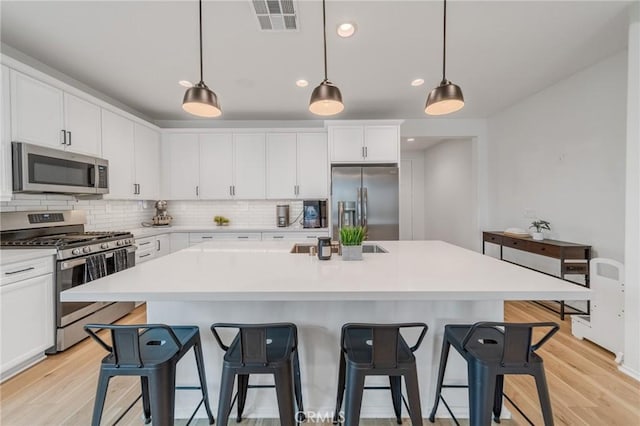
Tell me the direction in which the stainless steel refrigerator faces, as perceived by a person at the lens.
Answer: facing the viewer

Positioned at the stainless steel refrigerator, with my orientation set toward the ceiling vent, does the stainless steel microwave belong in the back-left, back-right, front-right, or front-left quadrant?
front-right

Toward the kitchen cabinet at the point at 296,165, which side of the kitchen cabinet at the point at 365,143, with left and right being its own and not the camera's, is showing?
right

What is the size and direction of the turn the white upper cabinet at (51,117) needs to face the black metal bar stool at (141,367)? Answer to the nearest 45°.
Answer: approximately 45° to its right

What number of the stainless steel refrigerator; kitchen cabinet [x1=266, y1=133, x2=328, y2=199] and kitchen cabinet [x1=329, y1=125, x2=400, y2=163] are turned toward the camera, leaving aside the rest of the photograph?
3

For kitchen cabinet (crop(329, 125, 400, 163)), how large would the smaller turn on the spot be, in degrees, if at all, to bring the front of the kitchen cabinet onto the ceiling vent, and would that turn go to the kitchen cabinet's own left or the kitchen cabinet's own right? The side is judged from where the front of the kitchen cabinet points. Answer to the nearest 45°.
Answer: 0° — it already faces it

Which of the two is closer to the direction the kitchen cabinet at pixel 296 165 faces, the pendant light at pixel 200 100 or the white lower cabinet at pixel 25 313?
the pendant light

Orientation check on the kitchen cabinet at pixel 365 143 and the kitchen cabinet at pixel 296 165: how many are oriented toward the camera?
2

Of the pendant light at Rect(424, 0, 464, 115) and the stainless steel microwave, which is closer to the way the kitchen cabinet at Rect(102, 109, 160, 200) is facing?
the pendant light

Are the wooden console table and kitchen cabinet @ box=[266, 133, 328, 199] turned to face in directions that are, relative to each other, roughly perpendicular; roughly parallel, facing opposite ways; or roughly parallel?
roughly perpendicular

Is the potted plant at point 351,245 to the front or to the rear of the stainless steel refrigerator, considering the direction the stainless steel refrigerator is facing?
to the front

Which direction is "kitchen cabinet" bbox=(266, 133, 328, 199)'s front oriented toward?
toward the camera

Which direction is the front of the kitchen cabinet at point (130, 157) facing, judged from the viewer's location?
facing the viewer and to the right of the viewer

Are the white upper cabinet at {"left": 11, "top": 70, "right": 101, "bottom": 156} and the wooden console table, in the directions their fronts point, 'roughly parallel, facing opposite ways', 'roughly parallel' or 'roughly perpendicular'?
roughly parallel, facing opposite ways

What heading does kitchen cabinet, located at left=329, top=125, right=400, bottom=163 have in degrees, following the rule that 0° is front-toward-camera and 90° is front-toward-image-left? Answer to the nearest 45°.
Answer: approximately 0°

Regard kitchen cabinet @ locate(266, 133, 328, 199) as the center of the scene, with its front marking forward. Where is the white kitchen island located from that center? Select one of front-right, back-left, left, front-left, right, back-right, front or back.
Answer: front

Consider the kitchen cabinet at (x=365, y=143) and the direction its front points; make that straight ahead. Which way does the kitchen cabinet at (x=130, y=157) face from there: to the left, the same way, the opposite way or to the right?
to the left
